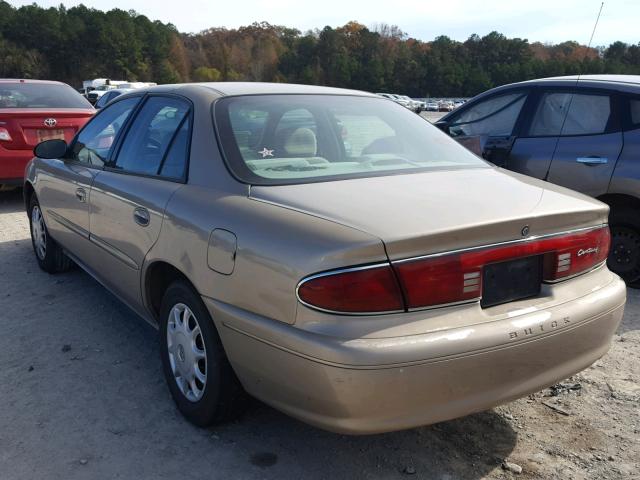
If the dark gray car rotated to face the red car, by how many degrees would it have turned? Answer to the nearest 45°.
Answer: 0° — it already faces it

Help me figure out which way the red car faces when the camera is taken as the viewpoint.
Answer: facing away from the viewer

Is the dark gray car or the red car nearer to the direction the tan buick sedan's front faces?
the red car

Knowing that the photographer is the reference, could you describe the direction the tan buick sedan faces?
facing away from the viewer and to the left of the viewer

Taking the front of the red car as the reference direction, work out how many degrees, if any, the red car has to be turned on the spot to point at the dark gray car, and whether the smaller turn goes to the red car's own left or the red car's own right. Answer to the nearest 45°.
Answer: approximately 135° to the red car's own right

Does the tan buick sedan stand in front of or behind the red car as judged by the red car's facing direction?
behind

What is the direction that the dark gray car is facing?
to the viewer's left

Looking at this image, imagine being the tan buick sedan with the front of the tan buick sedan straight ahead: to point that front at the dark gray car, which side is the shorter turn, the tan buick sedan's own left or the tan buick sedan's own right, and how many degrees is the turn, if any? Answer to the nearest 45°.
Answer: approximately 90° to the tan buick sedan's own right

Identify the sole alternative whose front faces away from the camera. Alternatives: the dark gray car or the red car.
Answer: the red car

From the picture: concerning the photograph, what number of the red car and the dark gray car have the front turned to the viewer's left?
1

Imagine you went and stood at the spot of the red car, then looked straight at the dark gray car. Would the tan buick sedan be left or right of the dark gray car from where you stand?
right
